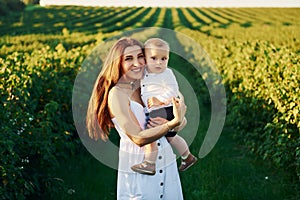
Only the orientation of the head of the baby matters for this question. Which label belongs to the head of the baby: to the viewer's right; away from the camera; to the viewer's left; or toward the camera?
toward the camera

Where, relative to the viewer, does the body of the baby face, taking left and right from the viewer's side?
facing the viewer and to the left of the viewer

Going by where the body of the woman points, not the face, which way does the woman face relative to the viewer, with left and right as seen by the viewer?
facing the viewer and to the right of the viewer
